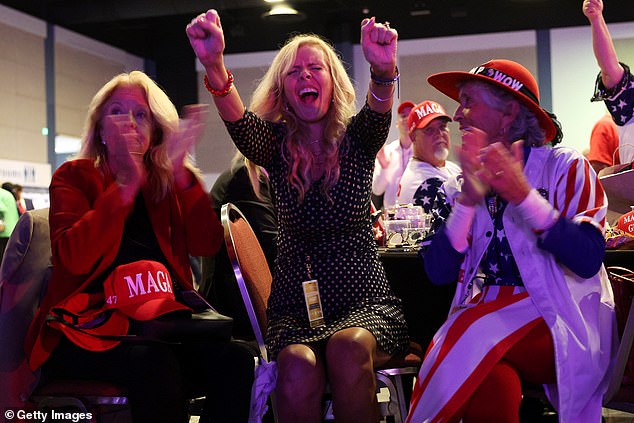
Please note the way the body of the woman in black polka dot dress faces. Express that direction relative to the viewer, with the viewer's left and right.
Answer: facing the viewer

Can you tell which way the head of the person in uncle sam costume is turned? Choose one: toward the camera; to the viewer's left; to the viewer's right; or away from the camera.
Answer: to the viewer's left

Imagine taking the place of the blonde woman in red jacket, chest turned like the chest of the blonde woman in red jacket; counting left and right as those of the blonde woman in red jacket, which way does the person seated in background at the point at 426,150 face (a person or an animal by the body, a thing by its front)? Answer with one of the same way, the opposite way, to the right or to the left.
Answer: the same way

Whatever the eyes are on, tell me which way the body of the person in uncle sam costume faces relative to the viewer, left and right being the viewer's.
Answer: facing the viewer and to the left of the viewer

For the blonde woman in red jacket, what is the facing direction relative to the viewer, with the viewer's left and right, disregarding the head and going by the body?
facing the viewer and to the right of the viewer

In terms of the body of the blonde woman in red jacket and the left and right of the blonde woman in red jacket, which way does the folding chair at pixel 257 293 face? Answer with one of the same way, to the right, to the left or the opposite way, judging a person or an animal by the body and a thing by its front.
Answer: the same way

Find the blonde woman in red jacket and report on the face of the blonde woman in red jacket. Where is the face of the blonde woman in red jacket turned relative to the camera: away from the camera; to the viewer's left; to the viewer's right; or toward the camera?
toward the camera

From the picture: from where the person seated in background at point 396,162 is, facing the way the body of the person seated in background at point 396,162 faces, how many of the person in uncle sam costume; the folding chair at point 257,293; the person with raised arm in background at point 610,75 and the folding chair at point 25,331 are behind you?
0

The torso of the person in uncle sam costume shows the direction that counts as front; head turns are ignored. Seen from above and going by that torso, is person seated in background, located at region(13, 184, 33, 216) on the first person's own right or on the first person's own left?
on the first person's own right

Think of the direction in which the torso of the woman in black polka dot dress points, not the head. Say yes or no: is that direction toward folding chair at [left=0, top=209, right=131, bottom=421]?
no

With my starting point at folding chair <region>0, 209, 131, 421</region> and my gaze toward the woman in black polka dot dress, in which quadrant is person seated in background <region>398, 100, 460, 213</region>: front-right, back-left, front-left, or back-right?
front-left

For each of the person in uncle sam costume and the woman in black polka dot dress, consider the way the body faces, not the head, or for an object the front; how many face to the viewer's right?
0

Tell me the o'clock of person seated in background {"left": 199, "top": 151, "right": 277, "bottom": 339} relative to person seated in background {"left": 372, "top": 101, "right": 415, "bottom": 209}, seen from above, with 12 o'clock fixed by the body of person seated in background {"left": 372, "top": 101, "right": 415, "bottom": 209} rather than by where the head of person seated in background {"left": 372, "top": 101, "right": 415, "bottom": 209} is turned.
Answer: person seated in background {"left": 199, "top": 151, "right": 277, "bottom": 339} is roughly at 2 o'clock from person seated in background {"left": 372, "top": 101, "right": 415, "bottom": 209}.

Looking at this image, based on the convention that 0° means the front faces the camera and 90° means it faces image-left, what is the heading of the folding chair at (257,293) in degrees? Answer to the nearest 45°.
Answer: approximately 315°

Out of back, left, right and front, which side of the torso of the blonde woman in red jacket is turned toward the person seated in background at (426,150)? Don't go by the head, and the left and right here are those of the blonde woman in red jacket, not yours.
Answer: left

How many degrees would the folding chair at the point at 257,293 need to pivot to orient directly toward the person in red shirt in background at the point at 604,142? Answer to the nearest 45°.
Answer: approximately 90° to its left
